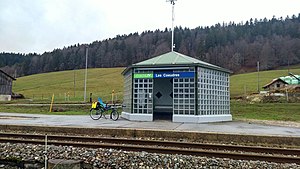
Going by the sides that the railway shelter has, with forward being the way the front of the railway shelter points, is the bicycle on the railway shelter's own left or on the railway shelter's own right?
on the railway shelter's own right

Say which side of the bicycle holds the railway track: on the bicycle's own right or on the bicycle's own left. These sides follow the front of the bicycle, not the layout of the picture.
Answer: on the bicycle's own right

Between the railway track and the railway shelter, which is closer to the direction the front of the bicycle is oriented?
the railway shelter

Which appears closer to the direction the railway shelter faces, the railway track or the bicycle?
the railway track

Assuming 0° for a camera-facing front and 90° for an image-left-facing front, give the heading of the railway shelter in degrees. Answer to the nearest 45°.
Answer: approximately 0°

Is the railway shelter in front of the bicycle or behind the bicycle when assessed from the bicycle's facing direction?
in front

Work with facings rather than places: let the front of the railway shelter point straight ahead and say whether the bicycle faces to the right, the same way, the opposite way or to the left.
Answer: to the left

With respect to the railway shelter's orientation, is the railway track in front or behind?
in front

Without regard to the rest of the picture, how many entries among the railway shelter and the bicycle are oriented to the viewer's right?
1

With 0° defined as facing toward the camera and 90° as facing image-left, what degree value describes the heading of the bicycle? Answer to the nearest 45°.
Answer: approximately 270°
